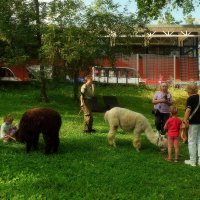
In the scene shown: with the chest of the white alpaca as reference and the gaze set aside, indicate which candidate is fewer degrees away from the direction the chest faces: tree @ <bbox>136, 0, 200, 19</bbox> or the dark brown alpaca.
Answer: the tree

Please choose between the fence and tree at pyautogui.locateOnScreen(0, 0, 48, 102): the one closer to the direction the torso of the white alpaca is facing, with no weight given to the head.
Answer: the fence

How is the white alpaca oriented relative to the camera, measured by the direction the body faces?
to the viewer's right

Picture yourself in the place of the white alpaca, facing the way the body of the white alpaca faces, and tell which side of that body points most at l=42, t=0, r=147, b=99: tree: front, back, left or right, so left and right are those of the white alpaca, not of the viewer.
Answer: left

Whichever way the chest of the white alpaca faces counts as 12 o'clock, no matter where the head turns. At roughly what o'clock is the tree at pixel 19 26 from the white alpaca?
The tree is roughly at 8 o'clock from the white alpaca.

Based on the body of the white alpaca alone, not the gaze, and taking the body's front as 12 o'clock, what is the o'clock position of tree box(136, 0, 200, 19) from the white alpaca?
The tree is roughly at 9 o'clock from the white alpaca.

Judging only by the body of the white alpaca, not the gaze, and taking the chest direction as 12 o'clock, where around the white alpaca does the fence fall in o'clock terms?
The fence is roughly at 9 o'clock from the white alpaca.

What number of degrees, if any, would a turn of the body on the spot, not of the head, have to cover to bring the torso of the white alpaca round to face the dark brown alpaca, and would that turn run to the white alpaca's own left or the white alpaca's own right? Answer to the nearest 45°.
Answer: approximately 135° to the white alpaca's own right
